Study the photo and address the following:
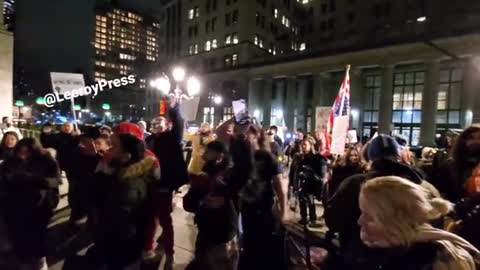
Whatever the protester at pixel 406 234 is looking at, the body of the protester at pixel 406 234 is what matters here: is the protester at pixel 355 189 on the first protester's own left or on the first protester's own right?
on the first protester's own right

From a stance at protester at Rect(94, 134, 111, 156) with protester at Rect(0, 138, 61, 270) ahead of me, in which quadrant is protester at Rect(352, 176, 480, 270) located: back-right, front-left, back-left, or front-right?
front-left

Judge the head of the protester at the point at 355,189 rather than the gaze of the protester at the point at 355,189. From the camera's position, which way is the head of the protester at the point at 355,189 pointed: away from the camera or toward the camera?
away from the camera

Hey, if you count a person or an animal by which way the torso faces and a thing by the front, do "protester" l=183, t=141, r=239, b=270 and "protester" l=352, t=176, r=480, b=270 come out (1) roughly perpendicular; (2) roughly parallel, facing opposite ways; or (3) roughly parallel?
roughly perpendicular

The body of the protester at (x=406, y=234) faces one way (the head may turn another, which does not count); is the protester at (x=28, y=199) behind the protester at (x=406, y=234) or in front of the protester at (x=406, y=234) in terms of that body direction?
in front

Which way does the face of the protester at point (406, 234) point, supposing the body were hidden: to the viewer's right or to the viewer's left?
to the viewer's left

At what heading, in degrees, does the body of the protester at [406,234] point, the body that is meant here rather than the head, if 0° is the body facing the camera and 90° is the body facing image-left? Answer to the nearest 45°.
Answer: approximately 90°

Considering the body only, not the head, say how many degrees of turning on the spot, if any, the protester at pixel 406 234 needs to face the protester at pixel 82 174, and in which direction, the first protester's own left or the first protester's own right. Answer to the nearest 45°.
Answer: approximately 45° to the first protester's own right
